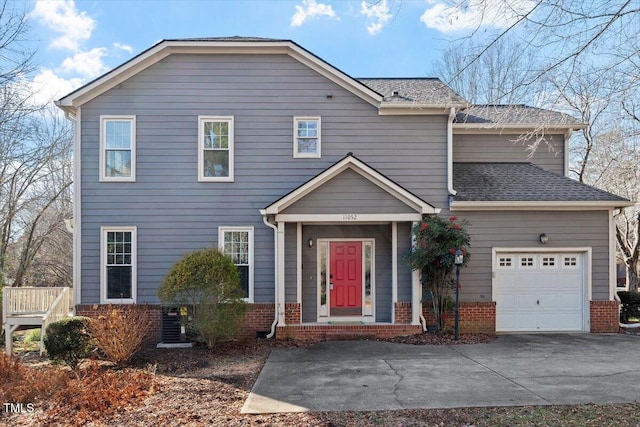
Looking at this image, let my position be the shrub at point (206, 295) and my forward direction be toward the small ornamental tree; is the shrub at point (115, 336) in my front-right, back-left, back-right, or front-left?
back-right

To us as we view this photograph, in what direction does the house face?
facing the viewer

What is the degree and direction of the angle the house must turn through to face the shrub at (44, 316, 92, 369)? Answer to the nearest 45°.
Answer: approximately 45° to its right

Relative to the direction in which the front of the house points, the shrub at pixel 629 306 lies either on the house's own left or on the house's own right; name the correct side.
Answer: on the house's own left
